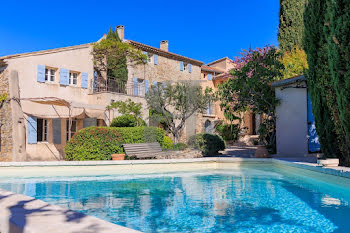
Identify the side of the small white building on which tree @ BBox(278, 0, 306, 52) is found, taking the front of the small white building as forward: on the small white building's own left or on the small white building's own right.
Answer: on the small white building's own left

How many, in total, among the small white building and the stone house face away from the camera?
0

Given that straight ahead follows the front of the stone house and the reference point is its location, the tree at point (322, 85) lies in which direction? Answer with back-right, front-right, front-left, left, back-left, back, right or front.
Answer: front

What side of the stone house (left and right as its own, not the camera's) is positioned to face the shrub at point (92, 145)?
front

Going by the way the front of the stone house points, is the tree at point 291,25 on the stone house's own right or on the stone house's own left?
on the stone house's own left

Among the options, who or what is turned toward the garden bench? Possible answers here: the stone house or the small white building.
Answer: the stone house

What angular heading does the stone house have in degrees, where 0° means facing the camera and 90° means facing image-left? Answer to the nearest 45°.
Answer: approximately 315°
